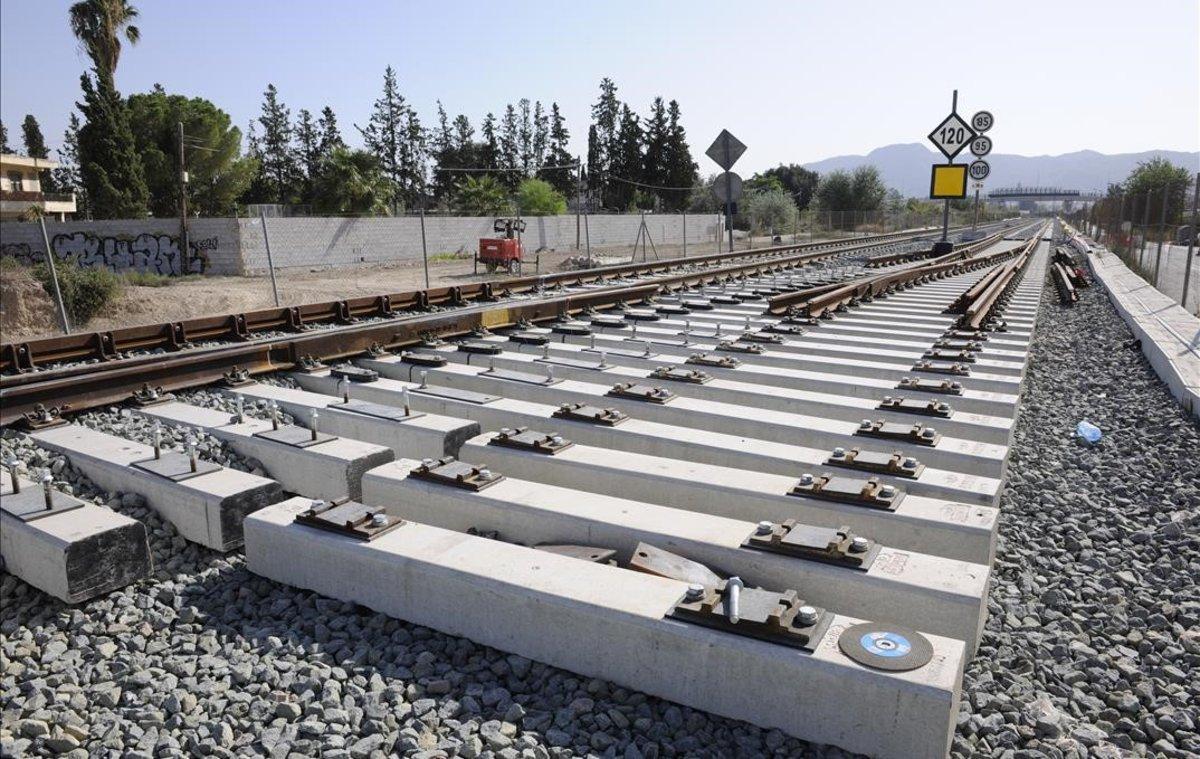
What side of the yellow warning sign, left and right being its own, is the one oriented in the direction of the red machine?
right

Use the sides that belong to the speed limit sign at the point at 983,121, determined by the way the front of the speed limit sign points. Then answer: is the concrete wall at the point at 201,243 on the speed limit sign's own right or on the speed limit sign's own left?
on the speed limit sign's own right

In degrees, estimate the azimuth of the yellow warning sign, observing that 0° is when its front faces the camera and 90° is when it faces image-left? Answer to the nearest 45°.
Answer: approximately 0°

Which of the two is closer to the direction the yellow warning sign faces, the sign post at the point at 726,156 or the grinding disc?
the grinding disc

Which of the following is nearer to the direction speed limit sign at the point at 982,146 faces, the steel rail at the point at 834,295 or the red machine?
the steel rail

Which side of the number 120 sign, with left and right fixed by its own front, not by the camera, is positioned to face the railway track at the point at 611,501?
front

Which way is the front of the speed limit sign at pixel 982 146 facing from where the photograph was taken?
facing the viewer

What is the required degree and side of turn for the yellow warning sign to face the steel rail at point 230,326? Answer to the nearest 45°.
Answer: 0° — it already faces it

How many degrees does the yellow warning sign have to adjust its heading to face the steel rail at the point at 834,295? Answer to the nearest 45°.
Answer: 0° — it already faces it

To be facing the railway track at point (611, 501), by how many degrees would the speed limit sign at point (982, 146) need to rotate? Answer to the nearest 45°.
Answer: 0° — it already faces it

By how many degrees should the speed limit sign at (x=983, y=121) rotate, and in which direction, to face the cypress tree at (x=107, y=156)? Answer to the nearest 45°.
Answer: approximately 90° to its right

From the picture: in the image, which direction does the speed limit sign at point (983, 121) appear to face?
toward the camera
